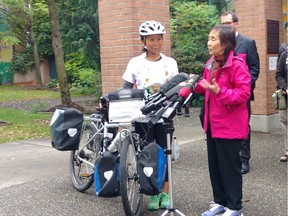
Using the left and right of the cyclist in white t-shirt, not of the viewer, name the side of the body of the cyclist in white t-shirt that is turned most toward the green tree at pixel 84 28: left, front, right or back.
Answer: back

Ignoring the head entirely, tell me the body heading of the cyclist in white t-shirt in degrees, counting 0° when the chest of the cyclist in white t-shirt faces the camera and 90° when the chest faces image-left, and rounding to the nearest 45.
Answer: approximately 0°

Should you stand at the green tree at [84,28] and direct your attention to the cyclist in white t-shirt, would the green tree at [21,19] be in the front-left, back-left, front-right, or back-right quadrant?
back-right

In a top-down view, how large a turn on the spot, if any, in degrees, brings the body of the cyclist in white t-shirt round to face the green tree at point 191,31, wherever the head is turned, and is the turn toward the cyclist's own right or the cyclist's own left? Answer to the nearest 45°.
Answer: approximately 180°
